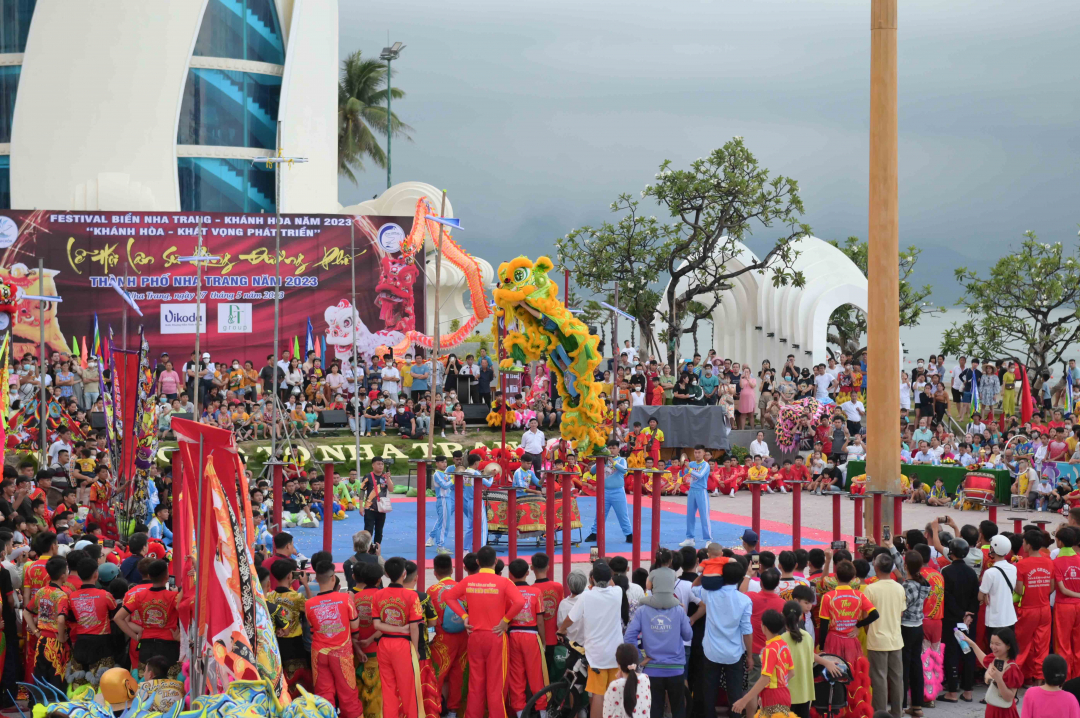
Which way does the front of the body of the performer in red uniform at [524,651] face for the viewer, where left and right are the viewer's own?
facing away from the viewer

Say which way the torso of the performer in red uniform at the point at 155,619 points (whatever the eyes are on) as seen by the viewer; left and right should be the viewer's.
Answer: facing away from the viewer

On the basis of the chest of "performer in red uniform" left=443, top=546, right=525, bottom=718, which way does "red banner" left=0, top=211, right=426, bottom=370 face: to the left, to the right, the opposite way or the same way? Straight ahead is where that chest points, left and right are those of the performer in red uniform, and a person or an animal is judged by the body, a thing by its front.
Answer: the opposite way

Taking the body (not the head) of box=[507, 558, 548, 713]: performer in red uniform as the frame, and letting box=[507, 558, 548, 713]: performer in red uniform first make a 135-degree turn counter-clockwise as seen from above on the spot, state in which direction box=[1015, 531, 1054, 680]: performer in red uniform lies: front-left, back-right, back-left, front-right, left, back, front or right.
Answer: back-left

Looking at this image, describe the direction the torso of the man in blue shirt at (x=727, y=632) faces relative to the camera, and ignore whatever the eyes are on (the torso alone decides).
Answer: away from the camera

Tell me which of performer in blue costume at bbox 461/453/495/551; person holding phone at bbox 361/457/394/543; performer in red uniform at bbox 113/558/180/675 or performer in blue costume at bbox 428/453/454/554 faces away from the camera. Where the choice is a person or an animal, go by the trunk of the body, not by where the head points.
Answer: the performer in red uniform

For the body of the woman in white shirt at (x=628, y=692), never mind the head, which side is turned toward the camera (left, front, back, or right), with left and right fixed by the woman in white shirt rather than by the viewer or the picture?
back
